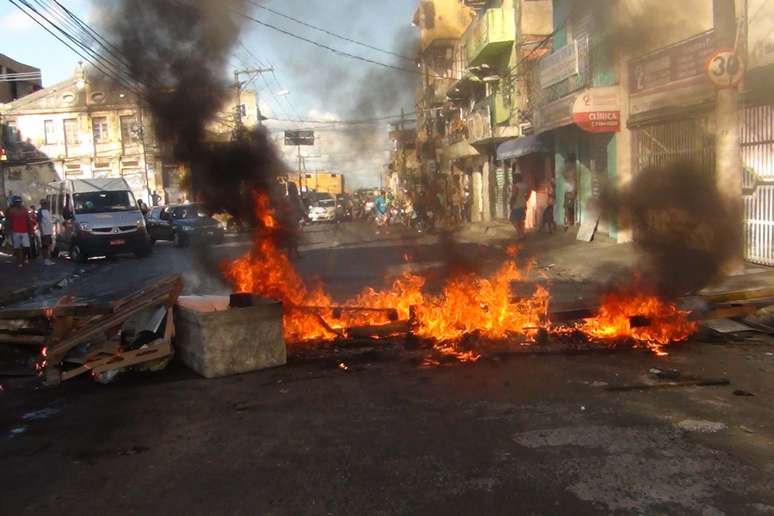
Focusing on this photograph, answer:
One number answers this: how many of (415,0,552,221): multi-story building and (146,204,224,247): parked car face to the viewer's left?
1

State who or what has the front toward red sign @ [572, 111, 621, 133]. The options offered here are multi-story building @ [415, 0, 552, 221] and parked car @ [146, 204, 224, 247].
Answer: the parked car

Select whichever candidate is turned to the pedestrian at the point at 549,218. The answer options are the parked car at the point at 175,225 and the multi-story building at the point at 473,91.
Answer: the parked car

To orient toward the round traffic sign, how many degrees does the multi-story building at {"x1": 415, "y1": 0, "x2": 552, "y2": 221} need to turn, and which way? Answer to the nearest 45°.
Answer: approximately 90° to its left

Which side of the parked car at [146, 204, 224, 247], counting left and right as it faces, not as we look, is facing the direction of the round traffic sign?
front

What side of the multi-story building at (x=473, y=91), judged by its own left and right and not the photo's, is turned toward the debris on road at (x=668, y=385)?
left

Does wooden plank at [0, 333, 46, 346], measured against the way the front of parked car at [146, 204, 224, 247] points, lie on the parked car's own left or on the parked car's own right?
on the parked car's own right

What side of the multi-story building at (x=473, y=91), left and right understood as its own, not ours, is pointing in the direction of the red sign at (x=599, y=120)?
left

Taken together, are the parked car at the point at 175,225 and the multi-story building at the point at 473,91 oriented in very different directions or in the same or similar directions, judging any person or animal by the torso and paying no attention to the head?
very different directions

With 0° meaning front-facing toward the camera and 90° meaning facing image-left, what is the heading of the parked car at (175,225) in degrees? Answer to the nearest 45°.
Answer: approximately 315°

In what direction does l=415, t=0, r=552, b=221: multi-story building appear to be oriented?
to the viewer's left

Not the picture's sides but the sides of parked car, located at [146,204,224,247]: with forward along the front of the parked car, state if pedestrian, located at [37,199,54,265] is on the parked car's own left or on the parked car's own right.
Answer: on the parked car's own right

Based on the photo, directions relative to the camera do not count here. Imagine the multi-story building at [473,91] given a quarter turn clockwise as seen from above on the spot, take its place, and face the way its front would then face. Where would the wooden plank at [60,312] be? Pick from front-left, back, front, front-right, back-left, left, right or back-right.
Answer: back

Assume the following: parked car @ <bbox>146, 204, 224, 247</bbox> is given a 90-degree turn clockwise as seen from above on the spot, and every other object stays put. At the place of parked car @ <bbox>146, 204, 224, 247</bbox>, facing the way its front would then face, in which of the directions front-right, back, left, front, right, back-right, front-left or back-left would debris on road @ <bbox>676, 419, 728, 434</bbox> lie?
front-left
